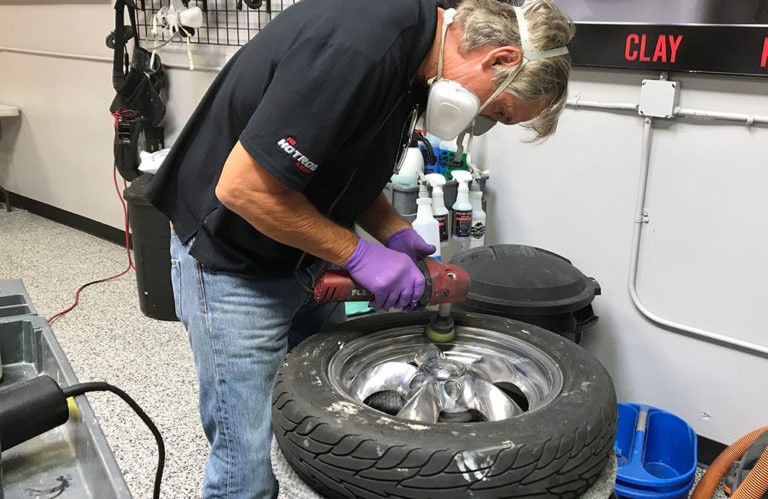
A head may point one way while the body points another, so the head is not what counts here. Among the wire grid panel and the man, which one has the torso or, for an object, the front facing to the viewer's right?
the man

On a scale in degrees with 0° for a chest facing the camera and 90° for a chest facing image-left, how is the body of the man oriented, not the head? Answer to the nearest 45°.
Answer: approximately 270°

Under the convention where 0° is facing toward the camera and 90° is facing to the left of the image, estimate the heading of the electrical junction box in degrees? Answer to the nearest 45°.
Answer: approximately 45°

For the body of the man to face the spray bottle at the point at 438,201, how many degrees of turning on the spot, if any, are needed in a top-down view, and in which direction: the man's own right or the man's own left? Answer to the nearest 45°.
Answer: approximately 90° to the man's own left

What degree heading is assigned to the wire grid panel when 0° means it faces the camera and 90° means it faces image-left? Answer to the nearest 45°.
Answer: approximately 0°

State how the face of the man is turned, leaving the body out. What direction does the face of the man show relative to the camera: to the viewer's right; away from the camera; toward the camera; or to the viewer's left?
to the viewer's right
